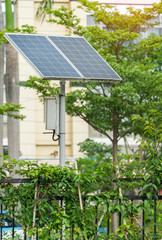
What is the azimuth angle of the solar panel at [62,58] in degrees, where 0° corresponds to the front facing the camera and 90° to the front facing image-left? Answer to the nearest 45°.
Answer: approximately 315°
